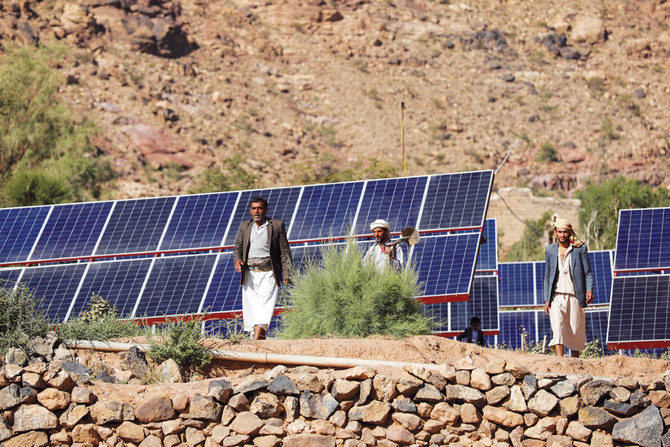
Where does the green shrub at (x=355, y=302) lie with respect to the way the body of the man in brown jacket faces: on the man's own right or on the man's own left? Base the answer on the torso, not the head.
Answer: on the man's own left

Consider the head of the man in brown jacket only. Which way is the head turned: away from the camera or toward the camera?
toward the camera

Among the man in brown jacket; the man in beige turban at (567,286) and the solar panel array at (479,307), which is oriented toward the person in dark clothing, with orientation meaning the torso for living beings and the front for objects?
the solar panel array

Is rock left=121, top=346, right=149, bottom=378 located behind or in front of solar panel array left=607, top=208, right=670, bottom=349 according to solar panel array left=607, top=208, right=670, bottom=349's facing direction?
in front

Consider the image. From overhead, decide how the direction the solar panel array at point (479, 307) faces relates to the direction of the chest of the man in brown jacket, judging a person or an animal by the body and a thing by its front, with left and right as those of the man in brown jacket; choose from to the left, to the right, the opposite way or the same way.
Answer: the same way

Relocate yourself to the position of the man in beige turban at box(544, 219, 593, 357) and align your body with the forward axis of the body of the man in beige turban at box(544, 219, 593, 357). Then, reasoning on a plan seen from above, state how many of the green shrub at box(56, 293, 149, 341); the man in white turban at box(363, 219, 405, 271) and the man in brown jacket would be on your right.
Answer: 3

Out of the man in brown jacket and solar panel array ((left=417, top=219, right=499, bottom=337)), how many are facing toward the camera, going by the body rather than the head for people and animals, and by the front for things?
2

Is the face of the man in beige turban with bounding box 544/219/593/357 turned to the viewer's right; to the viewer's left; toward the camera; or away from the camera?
toward the camera

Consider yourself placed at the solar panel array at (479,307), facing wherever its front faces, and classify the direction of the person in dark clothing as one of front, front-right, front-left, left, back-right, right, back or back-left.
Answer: front

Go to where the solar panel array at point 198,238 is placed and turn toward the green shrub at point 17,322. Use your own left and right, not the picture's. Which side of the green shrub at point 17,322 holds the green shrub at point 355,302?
left

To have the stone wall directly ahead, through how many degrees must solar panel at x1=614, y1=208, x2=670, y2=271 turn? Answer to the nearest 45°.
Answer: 0° — it already faces it

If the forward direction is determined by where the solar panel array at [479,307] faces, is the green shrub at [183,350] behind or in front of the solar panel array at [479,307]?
in front

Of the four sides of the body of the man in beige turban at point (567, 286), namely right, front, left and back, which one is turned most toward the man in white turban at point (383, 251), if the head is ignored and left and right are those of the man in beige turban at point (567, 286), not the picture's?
right

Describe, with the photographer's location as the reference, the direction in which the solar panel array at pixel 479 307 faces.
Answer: facing the viewer

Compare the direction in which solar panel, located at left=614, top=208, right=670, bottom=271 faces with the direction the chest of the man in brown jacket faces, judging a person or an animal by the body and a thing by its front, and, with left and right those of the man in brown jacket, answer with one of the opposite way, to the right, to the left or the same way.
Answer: the same way

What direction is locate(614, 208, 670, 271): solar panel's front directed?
toward the camera

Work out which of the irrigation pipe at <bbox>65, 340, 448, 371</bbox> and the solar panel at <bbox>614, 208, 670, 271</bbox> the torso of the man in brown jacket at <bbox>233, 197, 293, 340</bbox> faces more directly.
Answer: the irrigation pipe
